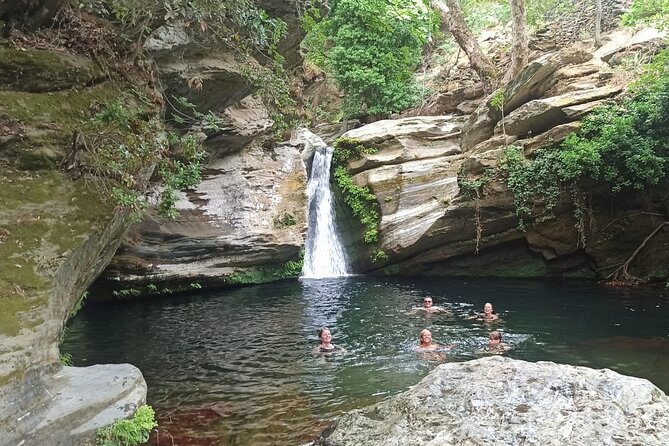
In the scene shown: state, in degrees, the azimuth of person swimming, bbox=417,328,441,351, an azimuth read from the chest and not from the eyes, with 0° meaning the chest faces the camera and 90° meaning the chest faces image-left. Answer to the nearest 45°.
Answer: approximately 0°

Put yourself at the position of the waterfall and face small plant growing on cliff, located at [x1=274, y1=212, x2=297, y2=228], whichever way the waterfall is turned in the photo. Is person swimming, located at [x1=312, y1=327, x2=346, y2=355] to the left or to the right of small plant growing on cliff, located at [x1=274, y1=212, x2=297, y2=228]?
left

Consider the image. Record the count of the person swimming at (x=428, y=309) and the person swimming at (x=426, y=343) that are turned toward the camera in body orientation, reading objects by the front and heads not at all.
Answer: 2

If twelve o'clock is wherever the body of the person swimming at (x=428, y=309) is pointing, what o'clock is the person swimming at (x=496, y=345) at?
the person swimming at (x=496, y=345) is roughly at 11 o'clock from the person swimming at (x=428, y=309).

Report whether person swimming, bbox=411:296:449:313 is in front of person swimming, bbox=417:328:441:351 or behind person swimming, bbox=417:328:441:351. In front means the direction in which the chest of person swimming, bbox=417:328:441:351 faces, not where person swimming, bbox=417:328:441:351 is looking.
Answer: behind

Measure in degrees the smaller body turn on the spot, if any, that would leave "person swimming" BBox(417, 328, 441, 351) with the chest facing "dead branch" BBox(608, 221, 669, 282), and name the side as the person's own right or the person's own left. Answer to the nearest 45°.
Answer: approximately 135° to the person's own left

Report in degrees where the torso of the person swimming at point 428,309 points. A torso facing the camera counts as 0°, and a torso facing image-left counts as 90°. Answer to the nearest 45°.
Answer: approximately 0°
